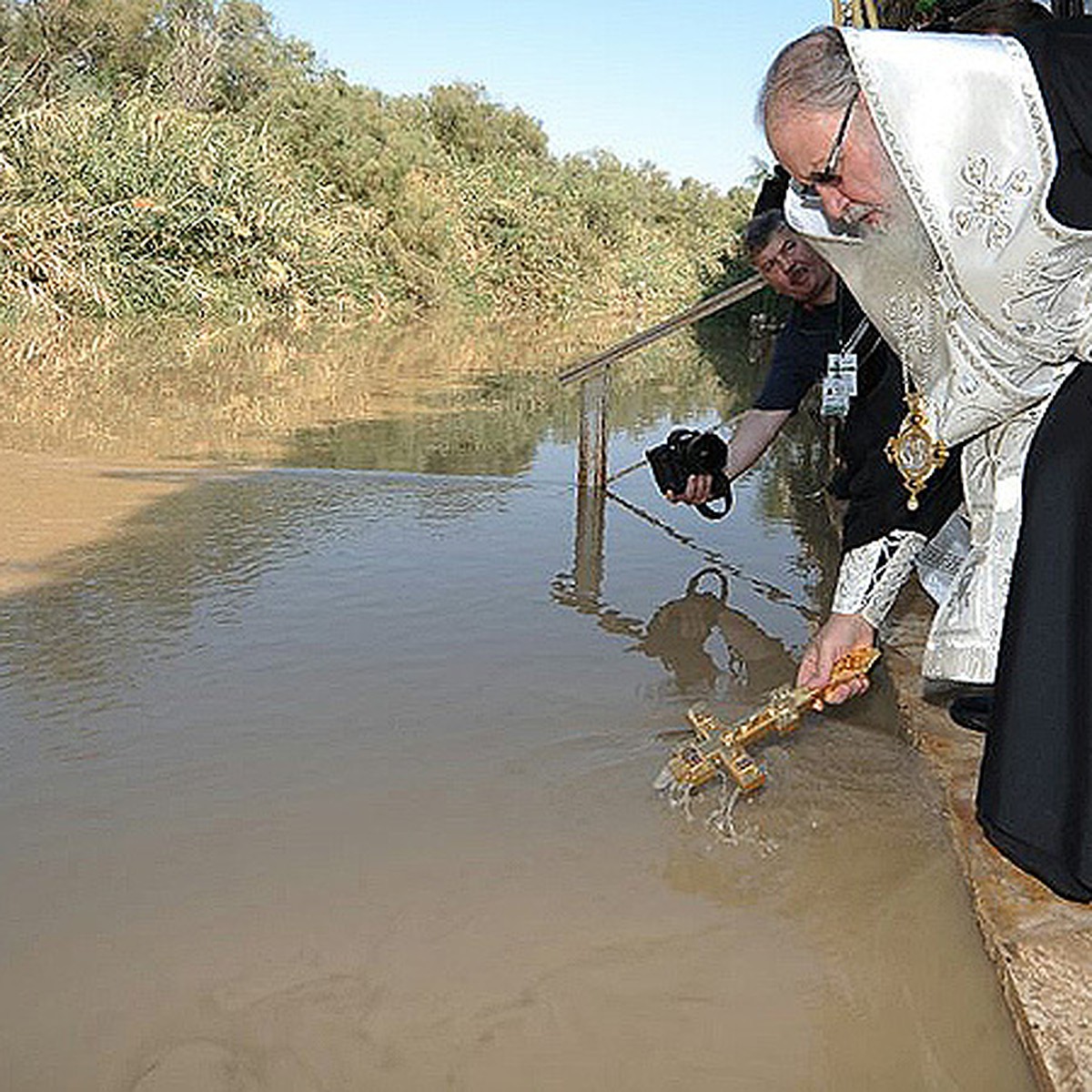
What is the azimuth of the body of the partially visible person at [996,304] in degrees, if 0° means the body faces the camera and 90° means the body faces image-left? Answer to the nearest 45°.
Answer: approximately 90°

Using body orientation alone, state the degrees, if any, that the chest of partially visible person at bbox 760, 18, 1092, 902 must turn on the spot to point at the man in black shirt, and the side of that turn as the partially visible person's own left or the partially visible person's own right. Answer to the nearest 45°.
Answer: approximately 90° to the partially visible person's own right

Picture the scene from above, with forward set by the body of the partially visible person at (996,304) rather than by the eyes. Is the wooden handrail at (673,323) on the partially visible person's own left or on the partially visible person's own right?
on the partially visible person's own right
